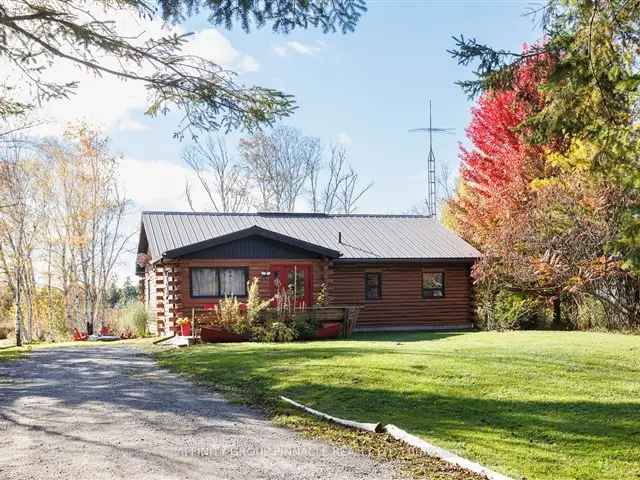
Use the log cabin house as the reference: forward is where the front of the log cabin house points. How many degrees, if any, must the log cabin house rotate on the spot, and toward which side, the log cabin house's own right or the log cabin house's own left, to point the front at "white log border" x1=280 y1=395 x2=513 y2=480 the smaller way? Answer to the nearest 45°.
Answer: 0° — it already faces it

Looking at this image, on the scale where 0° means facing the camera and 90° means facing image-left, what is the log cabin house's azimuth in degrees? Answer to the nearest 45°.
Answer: approximately 0°

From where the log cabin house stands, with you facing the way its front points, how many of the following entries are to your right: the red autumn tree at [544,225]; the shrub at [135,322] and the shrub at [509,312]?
1

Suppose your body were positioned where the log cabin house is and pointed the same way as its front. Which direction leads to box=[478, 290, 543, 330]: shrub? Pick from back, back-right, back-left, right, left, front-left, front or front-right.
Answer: left

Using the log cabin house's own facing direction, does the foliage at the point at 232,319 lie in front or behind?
in front

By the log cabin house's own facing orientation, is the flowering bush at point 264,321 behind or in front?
in front

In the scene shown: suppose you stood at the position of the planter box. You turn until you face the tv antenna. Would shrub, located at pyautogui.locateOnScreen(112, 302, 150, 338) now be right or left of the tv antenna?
left

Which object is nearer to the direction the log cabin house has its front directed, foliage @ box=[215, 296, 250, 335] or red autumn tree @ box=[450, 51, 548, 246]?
the foliage
